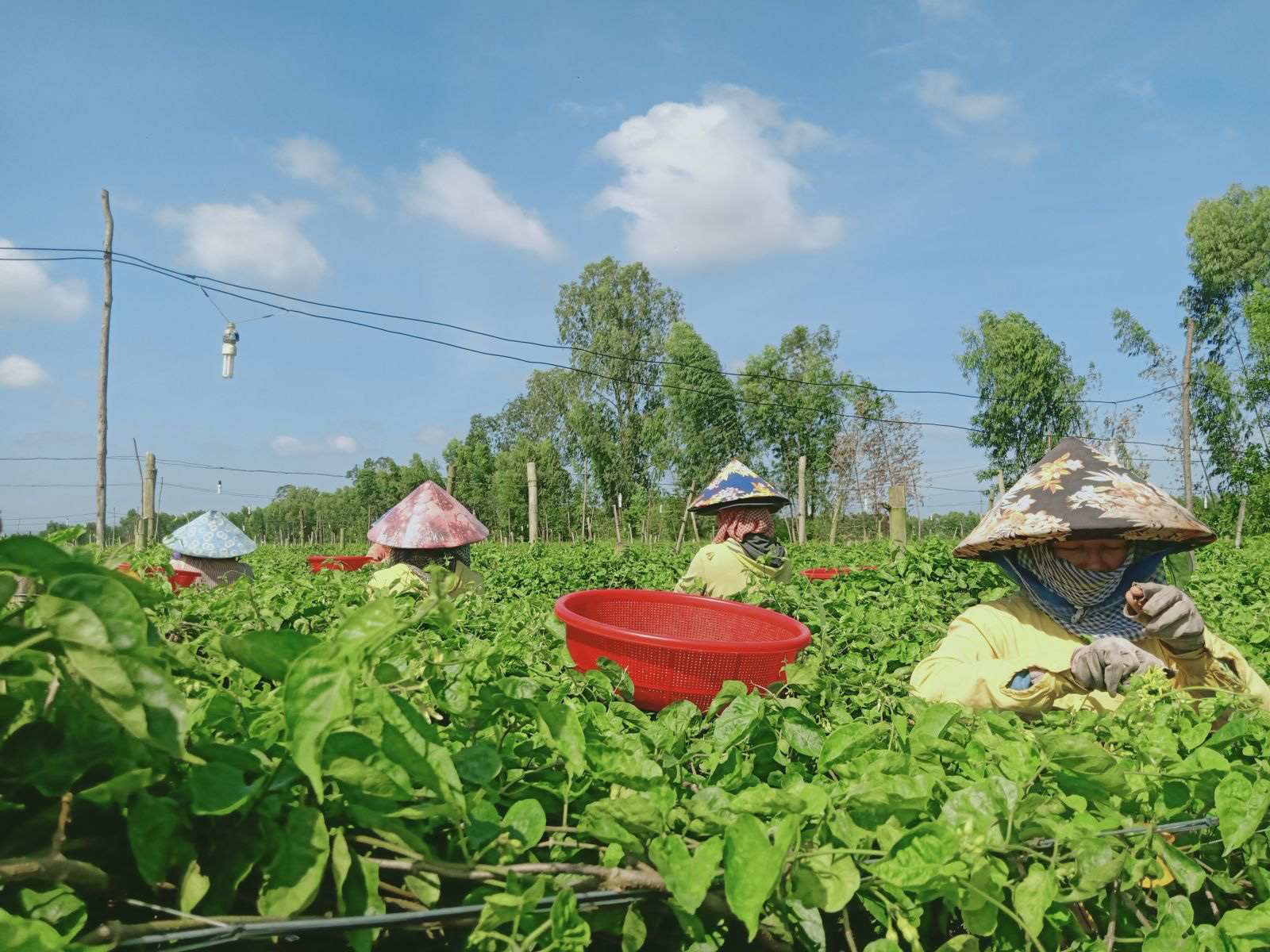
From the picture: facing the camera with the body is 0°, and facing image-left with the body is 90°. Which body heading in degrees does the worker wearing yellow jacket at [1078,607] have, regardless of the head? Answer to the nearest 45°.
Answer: approximately 0°

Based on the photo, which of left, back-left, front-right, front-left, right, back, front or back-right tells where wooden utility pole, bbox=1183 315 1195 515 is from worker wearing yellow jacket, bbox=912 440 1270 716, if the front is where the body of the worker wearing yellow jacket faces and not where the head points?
back
